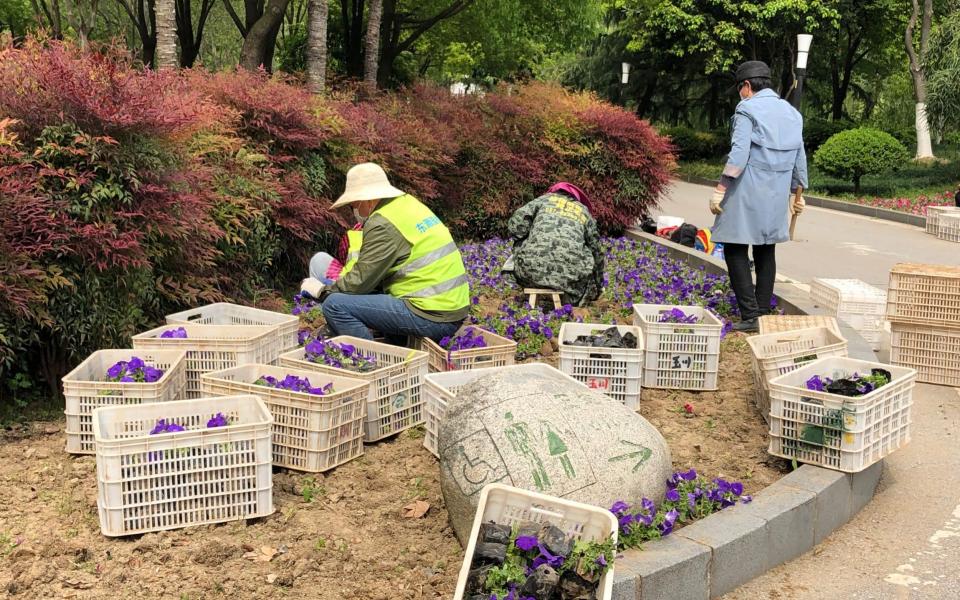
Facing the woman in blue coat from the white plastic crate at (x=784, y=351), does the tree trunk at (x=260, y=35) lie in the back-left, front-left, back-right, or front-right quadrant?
front-left

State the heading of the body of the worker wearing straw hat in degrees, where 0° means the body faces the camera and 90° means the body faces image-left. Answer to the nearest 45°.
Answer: approximately 90°

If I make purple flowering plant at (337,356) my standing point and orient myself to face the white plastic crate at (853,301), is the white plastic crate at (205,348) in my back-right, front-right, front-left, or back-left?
back-left

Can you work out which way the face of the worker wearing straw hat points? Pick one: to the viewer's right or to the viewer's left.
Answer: to the viewer's left

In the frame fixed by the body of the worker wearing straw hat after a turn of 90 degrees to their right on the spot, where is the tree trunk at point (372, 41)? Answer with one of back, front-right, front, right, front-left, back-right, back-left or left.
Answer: front

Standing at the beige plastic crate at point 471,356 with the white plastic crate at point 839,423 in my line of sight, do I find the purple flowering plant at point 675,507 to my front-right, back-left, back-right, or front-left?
front-right

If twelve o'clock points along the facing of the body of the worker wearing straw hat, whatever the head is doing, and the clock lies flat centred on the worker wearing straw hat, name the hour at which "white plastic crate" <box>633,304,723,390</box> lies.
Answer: The white plastic crate is roughly at 6 o'clock from the worker wearing straw hat.
